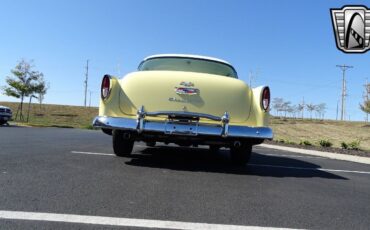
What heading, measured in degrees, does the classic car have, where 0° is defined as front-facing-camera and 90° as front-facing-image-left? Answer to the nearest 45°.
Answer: approximately 180°
